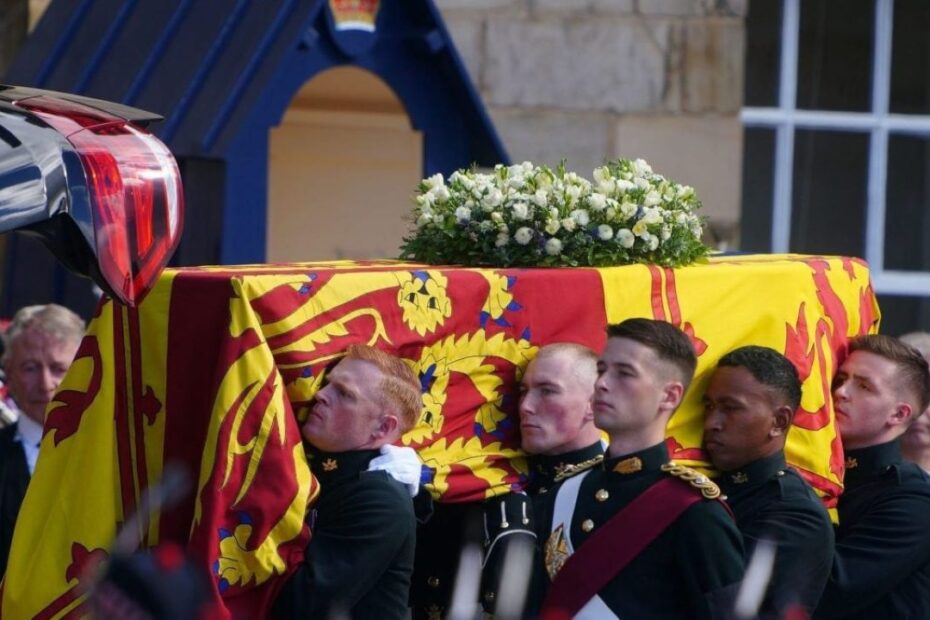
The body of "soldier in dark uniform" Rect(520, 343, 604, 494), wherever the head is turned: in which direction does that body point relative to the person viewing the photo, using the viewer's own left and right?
facing the viewer and to the left of the viewer

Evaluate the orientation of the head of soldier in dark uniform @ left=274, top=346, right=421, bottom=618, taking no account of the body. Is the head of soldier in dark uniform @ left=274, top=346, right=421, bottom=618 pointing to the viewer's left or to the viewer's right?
to the viewer's left

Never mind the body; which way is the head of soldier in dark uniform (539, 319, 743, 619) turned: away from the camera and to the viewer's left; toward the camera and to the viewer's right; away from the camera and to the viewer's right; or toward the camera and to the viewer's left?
toward the camera and to the viewer's left

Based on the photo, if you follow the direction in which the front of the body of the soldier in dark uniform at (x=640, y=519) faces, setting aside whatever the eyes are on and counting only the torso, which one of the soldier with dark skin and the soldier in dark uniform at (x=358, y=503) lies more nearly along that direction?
the soldier in dark uniform

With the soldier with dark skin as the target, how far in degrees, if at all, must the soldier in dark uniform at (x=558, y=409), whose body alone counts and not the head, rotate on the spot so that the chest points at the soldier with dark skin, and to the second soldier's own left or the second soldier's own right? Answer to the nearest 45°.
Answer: approximately 135° to the second soldier's own left

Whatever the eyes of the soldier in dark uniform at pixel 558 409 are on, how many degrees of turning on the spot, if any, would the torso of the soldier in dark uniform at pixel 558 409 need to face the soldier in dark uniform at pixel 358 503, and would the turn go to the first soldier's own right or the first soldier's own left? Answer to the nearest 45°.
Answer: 0° — they already face them

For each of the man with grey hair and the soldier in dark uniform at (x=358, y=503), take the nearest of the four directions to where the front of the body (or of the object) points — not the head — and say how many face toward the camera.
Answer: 1

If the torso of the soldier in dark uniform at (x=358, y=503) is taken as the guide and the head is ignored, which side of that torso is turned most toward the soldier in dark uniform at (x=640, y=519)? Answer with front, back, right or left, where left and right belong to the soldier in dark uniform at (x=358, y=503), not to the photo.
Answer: back

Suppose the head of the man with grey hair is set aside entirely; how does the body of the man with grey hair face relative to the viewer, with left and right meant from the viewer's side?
facing the viewer

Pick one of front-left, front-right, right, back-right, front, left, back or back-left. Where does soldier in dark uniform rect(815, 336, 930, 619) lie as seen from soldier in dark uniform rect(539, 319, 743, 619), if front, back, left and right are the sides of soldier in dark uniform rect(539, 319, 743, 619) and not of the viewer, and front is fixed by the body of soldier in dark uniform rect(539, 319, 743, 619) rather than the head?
back

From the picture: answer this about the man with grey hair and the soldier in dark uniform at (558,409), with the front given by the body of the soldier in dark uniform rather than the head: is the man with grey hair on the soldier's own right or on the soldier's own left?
on the soldier's own right

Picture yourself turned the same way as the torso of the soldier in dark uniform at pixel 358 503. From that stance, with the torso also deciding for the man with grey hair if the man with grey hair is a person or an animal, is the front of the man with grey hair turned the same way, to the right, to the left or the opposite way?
to the left

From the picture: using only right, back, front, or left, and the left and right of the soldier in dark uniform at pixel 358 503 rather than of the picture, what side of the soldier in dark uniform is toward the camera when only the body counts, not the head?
left
